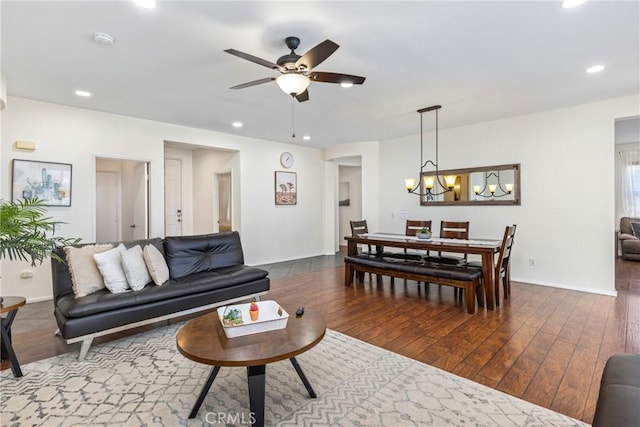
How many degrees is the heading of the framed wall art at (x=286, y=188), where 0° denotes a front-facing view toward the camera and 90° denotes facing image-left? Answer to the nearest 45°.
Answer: approximately 315°

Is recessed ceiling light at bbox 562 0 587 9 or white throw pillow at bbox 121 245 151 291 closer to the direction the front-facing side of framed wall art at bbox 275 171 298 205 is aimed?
the recessed ceiling light

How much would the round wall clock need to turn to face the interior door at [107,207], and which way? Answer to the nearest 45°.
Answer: approximately 135° to its right

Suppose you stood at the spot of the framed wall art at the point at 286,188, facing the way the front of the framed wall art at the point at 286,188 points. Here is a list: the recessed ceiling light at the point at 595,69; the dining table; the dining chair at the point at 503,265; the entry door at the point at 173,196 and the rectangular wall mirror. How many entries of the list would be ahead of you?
4

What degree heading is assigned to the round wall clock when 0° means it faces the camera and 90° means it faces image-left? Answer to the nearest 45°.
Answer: approximately 315°

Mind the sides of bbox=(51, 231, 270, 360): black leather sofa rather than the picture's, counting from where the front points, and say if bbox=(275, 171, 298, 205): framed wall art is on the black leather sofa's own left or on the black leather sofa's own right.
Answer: on the black leather sofa's own left

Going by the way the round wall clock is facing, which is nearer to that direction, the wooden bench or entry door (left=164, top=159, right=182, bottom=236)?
the wooden bench
